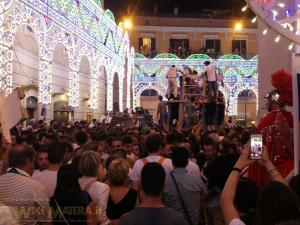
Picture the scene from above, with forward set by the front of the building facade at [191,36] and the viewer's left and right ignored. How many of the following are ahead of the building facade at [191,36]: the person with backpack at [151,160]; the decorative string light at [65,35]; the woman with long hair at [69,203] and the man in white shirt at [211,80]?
4

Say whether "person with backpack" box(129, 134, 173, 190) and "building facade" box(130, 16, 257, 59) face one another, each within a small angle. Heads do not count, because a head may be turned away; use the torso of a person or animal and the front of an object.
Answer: yes

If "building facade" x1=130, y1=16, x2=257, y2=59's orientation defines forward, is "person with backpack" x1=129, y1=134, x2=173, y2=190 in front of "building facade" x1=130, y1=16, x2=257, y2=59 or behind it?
in front

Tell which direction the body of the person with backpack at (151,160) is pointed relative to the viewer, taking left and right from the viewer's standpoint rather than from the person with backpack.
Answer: facing away from the viewer

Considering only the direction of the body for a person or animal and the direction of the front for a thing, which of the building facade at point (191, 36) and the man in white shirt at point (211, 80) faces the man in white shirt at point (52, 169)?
the building facade

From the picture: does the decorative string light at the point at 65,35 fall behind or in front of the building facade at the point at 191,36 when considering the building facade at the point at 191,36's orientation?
in front

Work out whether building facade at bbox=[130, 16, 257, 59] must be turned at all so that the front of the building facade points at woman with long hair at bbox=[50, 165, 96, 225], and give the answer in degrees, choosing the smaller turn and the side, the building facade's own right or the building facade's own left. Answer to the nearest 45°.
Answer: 0° — it already faces them

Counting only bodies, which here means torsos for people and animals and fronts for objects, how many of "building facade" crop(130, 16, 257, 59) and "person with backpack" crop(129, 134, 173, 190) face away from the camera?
1

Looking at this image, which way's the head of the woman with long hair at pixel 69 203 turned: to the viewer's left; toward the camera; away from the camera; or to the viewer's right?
away from the camera

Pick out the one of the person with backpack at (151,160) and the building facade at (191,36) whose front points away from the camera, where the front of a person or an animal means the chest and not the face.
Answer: the person with backpack

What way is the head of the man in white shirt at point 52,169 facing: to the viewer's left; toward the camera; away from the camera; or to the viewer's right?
away from the camera

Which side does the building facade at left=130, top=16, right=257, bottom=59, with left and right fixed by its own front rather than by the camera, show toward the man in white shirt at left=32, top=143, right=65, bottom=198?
front

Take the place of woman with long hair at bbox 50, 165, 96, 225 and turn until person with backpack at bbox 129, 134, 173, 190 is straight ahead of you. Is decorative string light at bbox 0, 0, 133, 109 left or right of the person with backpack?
left
